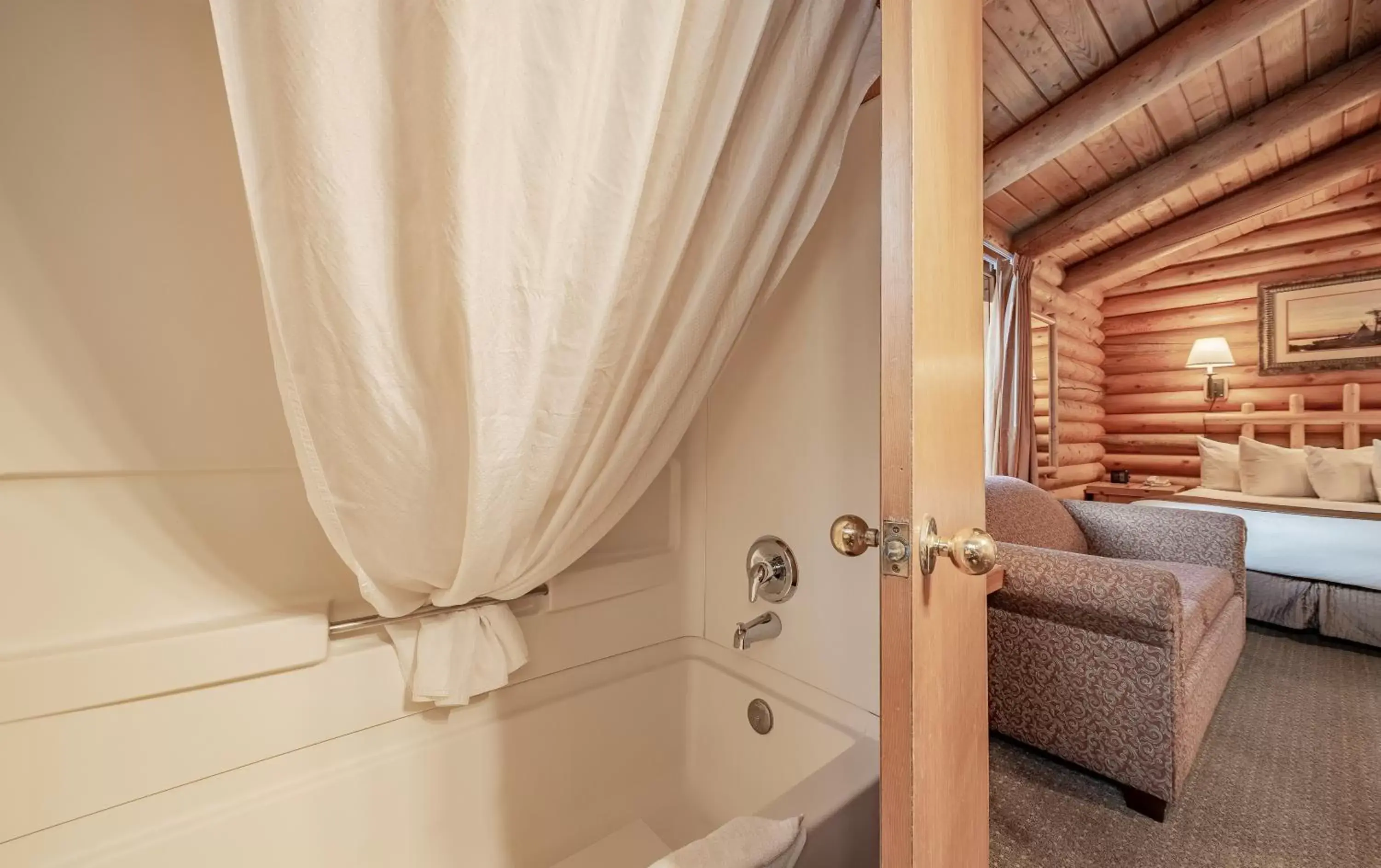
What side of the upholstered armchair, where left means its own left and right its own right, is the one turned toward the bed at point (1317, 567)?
left

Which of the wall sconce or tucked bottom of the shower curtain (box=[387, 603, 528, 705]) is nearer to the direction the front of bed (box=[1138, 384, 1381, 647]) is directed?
the tucked bottom of the shower curtain

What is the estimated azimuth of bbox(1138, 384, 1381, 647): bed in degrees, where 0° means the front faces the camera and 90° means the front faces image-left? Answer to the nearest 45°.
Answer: approximately 0°

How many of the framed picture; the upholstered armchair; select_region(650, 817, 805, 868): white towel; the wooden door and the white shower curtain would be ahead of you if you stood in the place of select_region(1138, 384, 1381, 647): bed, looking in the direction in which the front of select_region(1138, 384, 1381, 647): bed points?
4

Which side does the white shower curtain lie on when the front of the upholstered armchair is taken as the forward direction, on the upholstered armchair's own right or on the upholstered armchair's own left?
on the upholstered armchair's own right

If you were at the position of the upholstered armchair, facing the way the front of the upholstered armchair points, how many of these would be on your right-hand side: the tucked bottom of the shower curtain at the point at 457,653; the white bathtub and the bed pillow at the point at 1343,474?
2

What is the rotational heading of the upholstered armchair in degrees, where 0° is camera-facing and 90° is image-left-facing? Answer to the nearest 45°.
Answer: approximately 315°

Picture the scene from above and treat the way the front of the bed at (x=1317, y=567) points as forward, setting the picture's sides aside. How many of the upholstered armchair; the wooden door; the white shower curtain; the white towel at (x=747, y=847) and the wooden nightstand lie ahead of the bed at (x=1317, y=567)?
4

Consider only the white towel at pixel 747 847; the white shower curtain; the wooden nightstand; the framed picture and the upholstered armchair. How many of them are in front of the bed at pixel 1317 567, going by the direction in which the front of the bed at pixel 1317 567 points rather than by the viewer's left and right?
3

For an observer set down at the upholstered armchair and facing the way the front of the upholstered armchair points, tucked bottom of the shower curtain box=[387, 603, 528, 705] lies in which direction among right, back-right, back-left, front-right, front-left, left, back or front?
right

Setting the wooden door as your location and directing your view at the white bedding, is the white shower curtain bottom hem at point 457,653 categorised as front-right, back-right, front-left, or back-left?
back-left

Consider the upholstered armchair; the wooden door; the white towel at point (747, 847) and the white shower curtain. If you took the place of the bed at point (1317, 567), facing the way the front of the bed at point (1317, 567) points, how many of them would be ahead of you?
4

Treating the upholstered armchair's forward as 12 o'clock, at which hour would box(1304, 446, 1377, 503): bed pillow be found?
The bed pillow is roughly at 8 o'clock from the upholstered armchair.

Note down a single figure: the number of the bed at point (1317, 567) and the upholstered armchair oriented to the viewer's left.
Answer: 0
